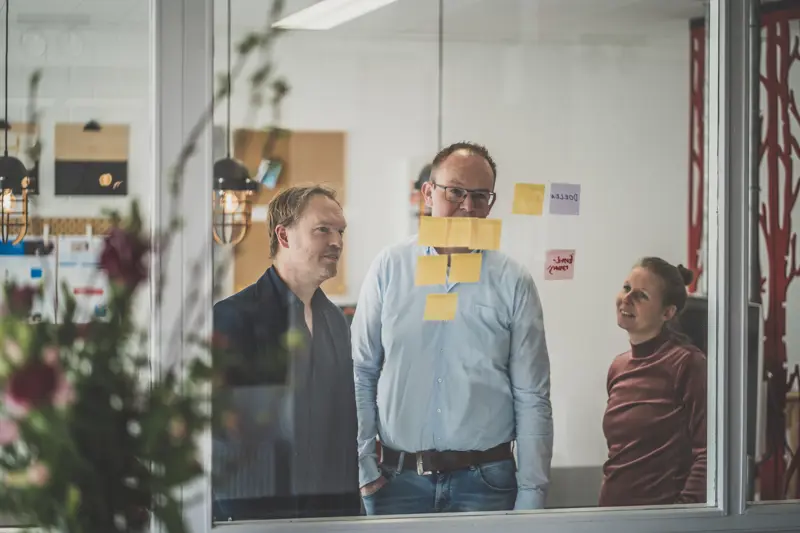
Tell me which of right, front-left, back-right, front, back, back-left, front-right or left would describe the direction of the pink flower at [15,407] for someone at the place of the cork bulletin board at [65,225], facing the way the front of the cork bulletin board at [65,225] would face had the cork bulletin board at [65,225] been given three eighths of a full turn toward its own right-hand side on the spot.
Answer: back-left

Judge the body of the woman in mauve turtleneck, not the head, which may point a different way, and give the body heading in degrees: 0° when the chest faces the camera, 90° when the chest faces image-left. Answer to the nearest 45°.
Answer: approximately 45°

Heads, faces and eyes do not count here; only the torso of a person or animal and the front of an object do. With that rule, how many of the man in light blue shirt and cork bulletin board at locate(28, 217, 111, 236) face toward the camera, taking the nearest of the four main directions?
2

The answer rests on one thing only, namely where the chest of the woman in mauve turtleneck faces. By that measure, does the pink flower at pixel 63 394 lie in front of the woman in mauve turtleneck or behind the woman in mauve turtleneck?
in front

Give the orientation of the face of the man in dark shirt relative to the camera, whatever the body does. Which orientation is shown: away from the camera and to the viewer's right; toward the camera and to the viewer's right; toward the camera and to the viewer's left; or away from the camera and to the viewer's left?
toward the camera and to the viewer's right

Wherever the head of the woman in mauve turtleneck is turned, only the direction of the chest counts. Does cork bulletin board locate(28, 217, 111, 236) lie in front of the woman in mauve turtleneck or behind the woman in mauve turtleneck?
in front

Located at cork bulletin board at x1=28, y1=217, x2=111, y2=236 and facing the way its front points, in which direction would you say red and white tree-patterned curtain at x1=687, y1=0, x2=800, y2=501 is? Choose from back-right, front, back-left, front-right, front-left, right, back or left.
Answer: left

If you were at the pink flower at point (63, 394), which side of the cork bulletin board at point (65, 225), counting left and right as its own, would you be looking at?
front

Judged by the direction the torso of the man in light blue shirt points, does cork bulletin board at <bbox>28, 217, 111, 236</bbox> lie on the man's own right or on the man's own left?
on the man's own right

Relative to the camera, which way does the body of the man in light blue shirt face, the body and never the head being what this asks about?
toward the camera

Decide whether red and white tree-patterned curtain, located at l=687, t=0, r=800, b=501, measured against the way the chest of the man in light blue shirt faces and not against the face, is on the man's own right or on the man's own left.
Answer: on the man's own left
